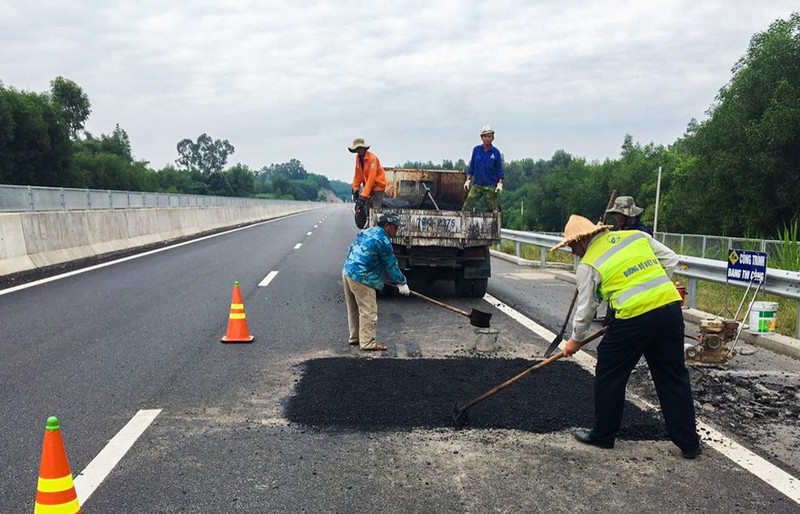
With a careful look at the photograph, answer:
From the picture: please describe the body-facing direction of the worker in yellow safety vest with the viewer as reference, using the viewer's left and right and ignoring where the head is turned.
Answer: facing away from the viewer and to the left of the viewer

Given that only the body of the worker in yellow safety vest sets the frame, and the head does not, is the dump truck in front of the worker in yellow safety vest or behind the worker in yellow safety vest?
in front

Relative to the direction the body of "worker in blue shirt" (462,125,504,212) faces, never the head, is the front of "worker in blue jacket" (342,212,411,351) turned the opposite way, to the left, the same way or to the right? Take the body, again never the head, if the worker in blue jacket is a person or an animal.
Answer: to the left

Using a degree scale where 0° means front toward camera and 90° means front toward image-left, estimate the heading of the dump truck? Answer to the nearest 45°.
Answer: approximately 180°

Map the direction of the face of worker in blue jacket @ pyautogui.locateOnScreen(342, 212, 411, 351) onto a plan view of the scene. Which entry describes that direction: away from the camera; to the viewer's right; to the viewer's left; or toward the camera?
to the viewer's right

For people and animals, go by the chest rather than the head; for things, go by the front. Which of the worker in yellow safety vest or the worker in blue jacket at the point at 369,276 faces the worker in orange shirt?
the worker in yellow safety vest

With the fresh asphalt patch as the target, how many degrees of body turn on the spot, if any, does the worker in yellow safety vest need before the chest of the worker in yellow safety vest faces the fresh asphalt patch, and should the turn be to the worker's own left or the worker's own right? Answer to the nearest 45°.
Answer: approximately 45° to the worker's own left

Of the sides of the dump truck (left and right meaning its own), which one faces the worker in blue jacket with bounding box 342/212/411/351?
back

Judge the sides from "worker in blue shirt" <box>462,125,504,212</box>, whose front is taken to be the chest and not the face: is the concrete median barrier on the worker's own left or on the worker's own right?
on the worker's own right

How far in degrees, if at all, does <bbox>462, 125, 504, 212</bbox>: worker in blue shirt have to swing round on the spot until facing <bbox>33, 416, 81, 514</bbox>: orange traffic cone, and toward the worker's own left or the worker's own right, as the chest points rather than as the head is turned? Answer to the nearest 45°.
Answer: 0° — they already face it

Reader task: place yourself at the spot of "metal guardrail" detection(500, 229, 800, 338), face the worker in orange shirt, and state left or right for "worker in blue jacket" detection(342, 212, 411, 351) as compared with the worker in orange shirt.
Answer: left

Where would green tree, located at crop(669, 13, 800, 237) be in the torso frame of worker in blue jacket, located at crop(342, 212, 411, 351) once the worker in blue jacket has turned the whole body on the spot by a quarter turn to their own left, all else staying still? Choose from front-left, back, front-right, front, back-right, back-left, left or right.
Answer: front-right

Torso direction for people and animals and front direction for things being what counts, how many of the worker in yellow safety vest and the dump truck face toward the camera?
0

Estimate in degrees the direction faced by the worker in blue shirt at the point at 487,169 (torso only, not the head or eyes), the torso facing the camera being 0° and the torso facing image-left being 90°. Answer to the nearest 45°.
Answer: approximately 0°

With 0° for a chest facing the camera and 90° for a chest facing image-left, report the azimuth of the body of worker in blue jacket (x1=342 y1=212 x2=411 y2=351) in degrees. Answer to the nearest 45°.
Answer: approximately 270°
